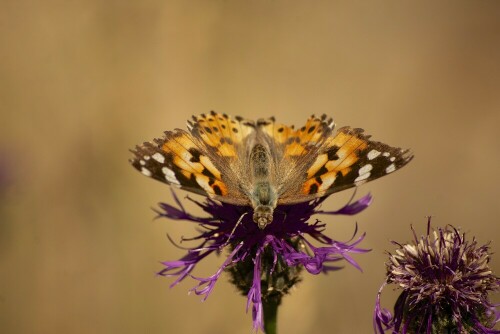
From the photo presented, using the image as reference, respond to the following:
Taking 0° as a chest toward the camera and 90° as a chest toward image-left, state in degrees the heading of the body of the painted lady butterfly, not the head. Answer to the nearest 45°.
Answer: approximately 0°
